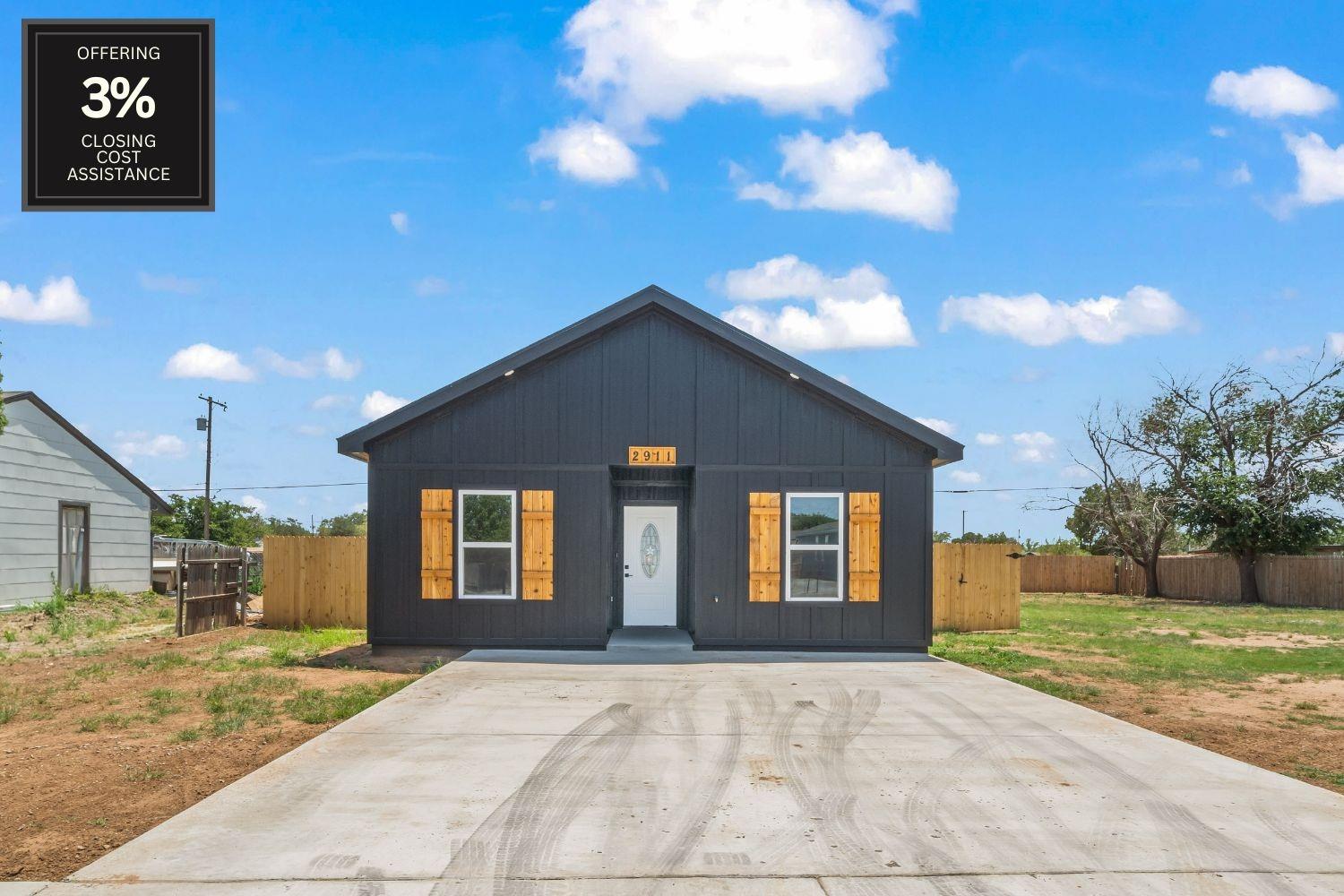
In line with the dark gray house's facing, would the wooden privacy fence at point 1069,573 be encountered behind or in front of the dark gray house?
behind

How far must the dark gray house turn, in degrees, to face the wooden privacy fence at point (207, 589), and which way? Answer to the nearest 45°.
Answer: approximately 135° to its right

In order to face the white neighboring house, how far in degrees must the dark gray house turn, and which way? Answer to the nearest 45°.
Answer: approximately 135° to its right

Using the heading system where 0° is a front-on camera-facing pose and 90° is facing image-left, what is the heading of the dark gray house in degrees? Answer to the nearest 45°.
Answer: approximately 0°

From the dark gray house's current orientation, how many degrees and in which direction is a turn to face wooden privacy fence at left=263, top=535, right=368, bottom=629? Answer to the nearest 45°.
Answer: approximately 135° to its right
